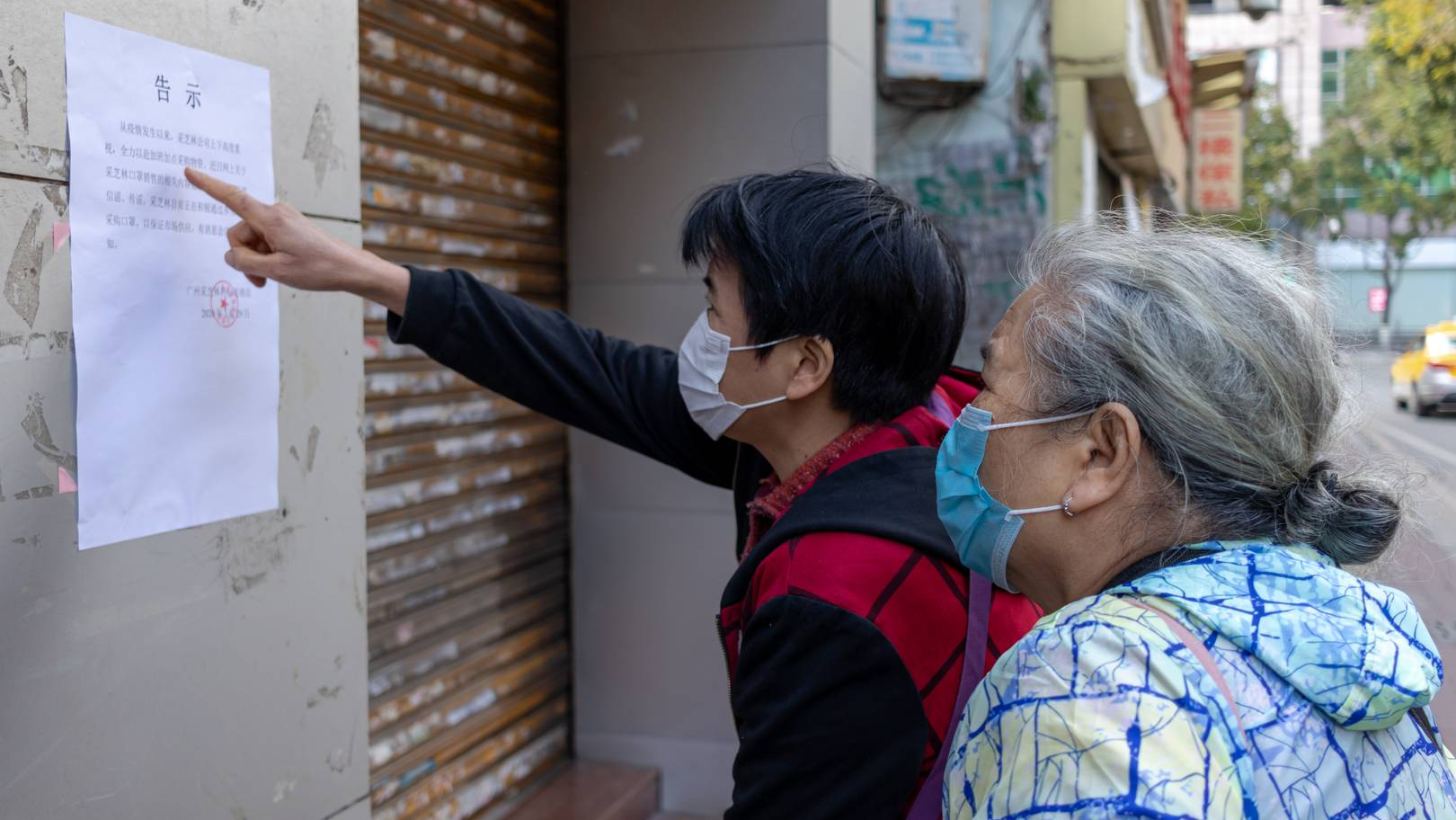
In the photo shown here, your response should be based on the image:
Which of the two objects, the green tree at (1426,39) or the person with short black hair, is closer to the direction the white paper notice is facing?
the person with short black hair

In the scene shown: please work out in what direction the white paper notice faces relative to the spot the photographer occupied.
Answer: facing the viewer and to the right of the viewer

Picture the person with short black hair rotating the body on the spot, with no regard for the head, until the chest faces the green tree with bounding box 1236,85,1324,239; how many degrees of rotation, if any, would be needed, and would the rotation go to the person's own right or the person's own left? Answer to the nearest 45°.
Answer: approximately 135° to the person's own right

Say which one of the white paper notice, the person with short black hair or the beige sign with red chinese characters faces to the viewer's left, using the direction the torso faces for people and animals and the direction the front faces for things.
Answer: the person with short black hair

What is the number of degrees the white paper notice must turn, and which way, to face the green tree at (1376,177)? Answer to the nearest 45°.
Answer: approximately 90° to its left

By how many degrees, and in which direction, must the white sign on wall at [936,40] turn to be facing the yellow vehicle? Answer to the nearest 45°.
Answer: approximately 135° to its left

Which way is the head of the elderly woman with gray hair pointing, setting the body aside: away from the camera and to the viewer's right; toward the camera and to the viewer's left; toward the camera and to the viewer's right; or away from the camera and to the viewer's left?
away from the camera and to the viewer's left

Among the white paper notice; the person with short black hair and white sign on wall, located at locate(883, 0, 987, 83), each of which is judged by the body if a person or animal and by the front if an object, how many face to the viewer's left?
1

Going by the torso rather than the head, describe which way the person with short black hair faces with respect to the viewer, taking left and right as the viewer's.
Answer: facing to the left of the viewer

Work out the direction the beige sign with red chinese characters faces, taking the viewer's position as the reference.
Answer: facing the viewer

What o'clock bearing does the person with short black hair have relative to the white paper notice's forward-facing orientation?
The person with short black hair is roughly at 11 o'clock from the white paper notice.
